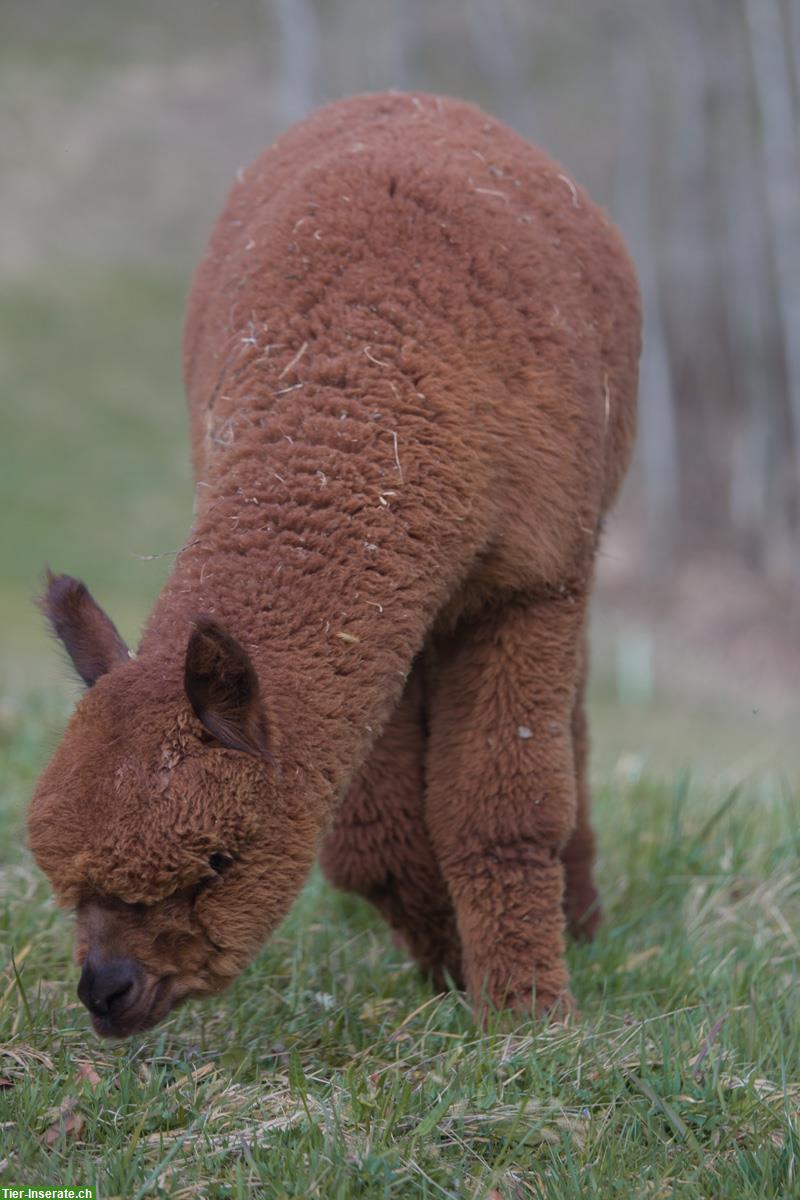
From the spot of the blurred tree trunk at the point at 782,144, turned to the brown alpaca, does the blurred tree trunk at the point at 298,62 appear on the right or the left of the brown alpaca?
right

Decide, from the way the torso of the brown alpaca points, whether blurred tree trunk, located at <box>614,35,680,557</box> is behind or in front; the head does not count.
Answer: behind

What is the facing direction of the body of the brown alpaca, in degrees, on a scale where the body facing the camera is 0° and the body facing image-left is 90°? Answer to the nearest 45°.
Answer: approximately 45°

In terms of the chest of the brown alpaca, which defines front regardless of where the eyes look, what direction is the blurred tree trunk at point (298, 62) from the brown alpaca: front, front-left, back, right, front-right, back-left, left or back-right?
back-right
